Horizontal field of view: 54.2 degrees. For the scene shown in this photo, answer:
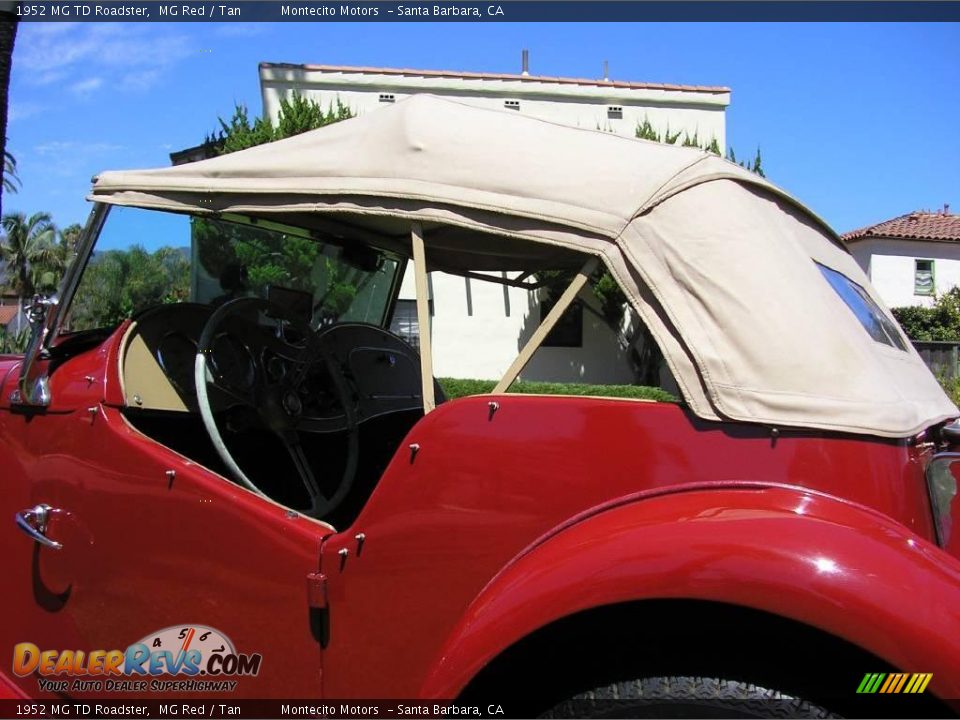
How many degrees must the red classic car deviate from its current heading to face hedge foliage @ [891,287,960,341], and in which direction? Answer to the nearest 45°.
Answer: approximately 90° to its right

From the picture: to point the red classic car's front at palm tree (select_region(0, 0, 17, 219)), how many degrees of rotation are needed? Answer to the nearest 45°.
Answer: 0° — it already faces it

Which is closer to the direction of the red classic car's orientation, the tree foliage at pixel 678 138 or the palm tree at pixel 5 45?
the palm tree

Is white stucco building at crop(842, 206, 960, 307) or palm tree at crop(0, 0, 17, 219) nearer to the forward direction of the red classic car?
the palm tree

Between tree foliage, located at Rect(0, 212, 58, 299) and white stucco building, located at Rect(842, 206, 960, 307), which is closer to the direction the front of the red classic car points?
the tree foliage

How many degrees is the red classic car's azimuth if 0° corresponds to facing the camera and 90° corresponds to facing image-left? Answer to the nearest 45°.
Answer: approximately 135°

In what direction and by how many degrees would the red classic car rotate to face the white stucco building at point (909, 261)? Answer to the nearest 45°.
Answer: approximately 90° to its right

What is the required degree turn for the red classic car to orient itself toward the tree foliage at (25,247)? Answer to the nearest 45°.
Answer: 0° — it already faces it

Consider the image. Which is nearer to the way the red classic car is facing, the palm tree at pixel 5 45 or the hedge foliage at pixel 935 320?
the palm tree
